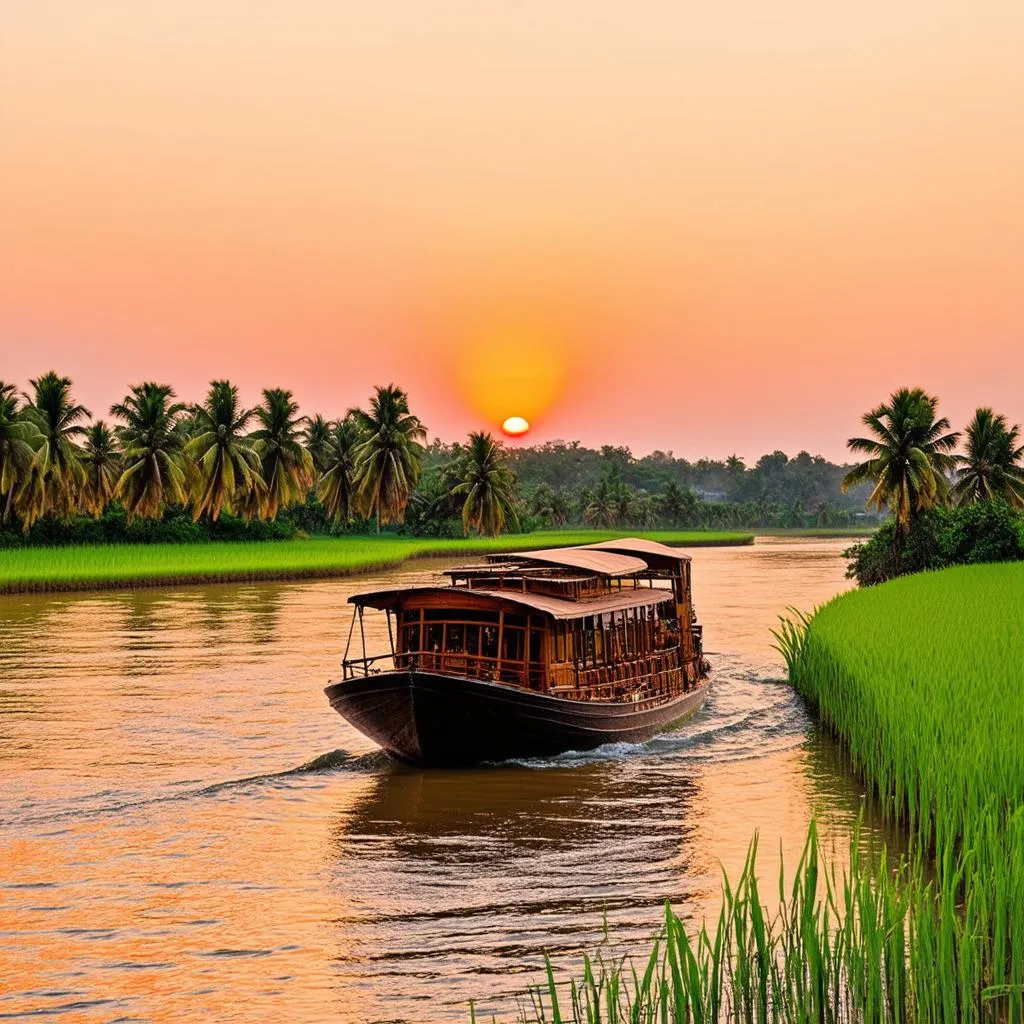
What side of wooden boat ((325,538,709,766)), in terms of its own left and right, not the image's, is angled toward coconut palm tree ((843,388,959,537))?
back

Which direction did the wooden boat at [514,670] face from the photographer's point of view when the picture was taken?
facing the viewer and to the left of the viewer

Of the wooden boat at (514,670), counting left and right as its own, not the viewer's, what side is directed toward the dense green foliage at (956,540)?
back
